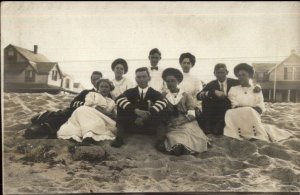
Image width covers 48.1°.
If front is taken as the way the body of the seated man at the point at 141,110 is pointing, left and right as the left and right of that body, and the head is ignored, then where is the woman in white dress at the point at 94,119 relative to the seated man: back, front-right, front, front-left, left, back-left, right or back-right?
right

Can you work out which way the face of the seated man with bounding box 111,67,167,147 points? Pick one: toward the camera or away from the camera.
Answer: toward the camera

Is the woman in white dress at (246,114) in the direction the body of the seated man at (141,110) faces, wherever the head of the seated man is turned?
no

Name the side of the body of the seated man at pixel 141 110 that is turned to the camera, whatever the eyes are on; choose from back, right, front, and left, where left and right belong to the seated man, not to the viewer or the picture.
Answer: front

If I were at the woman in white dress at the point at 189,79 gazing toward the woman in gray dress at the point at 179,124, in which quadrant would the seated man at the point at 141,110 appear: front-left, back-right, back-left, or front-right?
front-right

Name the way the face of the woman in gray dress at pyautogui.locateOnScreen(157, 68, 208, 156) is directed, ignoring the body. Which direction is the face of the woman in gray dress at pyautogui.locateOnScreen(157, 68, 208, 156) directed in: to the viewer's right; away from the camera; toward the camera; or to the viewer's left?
toward the camera

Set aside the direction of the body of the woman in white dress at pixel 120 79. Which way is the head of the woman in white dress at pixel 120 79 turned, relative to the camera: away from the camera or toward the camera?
toward the camera

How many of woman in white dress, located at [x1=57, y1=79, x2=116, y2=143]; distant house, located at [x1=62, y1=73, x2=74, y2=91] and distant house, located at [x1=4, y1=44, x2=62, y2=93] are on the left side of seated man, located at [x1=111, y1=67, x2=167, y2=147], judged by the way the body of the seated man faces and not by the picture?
0

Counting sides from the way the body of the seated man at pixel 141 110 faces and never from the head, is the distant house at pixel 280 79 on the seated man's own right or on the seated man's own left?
on the seated man's own left

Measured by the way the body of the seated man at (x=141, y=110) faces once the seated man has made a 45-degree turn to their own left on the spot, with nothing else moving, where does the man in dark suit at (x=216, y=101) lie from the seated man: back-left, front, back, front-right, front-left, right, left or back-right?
front-left

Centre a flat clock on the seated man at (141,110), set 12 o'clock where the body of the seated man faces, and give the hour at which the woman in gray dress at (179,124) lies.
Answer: The woman in gray dress is roughly at 9 o'clock from the seated man.

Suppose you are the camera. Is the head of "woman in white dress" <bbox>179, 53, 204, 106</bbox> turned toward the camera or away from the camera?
toward the camera

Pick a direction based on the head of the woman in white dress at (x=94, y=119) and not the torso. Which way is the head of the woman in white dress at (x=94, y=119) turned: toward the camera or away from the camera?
toward the camera
